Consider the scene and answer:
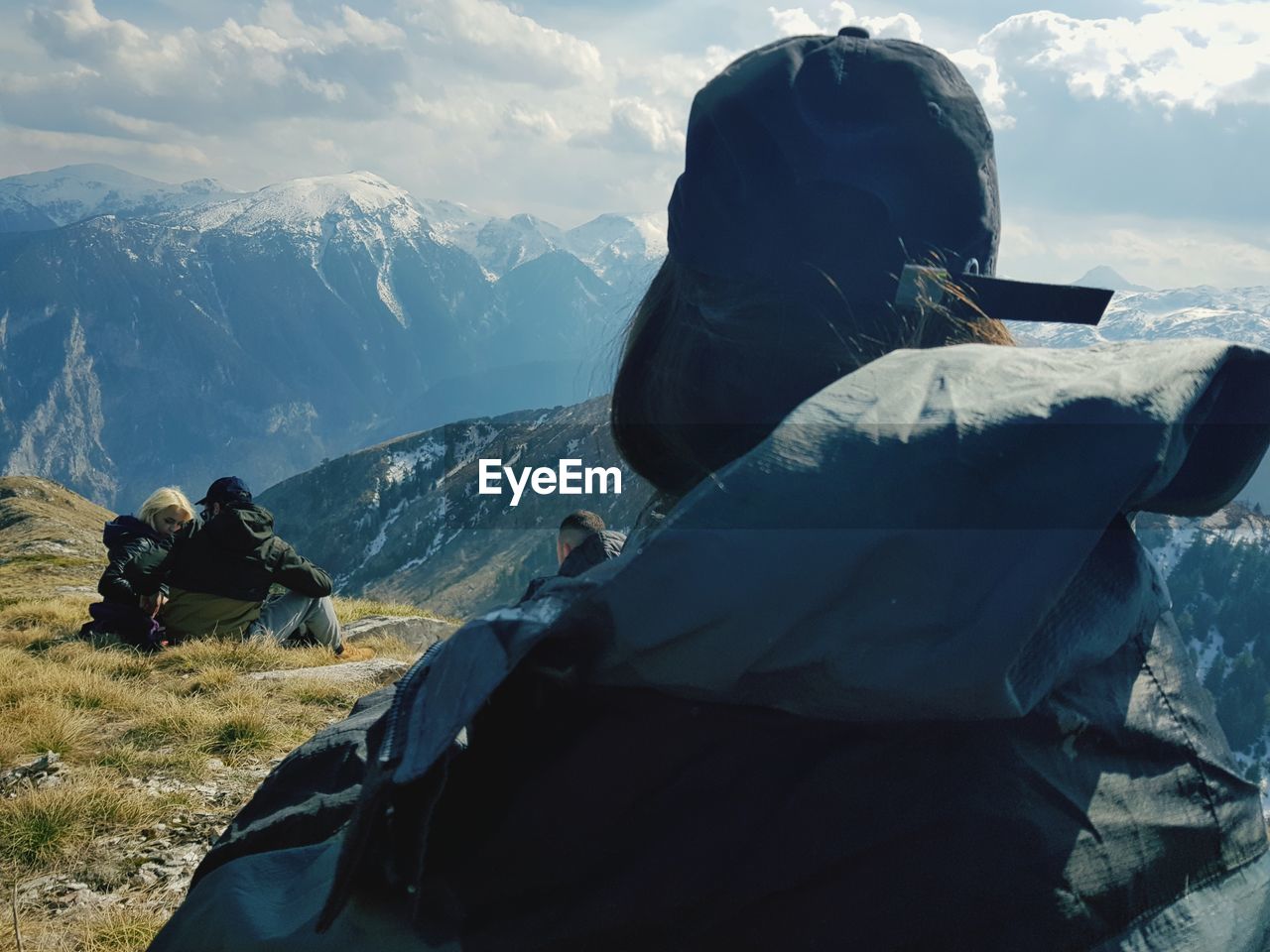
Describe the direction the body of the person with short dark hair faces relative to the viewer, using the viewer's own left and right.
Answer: facing away from the viewer and to the left of the viewer

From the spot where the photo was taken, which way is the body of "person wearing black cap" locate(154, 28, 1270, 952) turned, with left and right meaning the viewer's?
facing away from the viewer and to the left of the viewer

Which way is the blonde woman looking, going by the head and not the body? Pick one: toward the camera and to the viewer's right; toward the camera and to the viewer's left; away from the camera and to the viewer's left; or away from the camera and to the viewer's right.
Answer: toward the camera and to the viewer's right

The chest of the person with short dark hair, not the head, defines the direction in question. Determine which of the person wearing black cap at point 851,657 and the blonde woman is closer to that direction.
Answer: the blonde woman

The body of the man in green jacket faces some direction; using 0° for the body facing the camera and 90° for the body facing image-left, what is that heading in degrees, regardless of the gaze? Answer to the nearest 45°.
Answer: approximately 180°

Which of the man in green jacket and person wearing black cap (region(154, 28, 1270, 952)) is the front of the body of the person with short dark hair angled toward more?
the man in green jacket

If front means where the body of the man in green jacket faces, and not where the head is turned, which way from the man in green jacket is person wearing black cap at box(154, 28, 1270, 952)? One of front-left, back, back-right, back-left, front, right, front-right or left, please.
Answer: back
